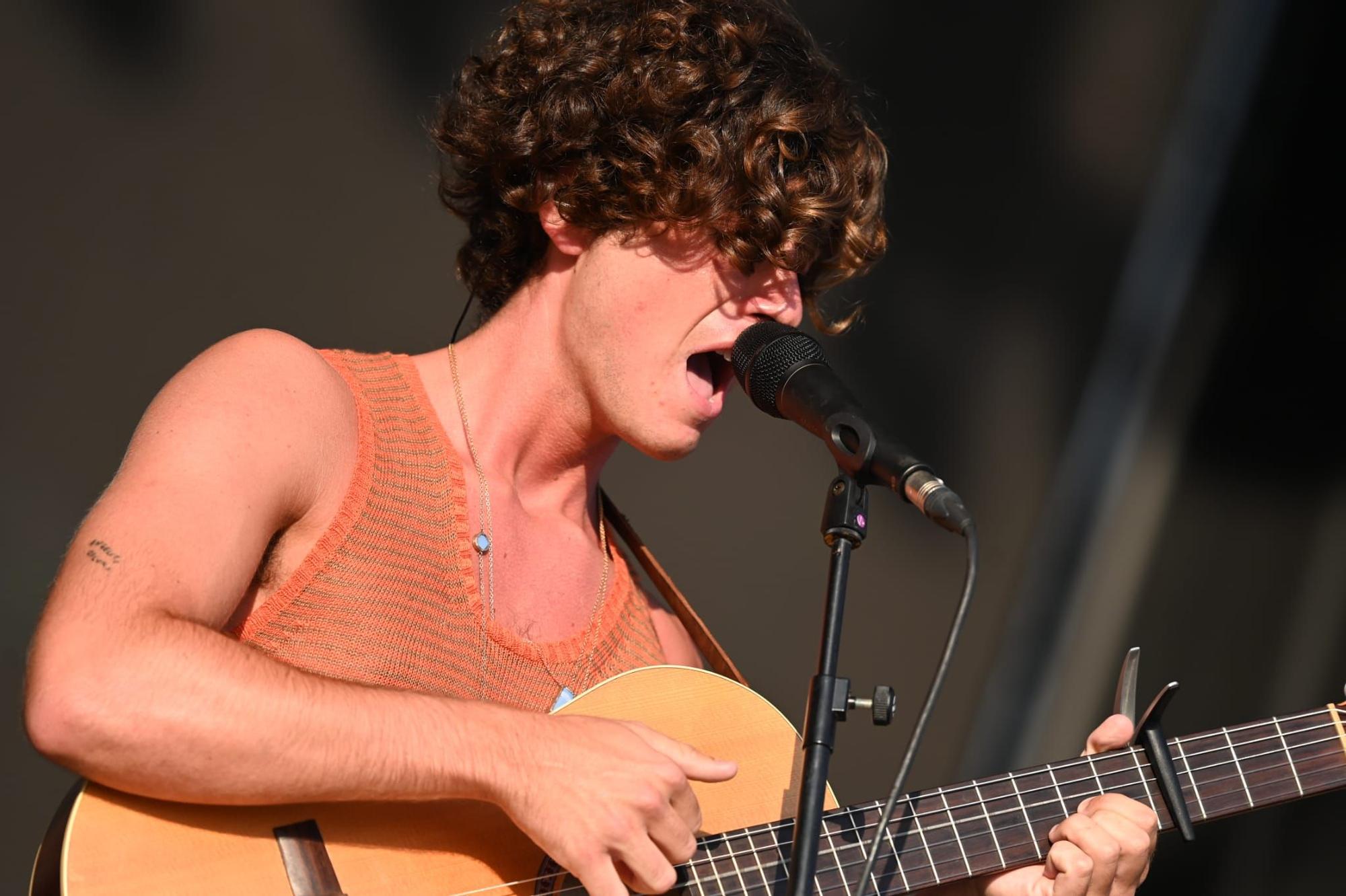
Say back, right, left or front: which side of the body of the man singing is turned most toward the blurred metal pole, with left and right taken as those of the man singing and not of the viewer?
left

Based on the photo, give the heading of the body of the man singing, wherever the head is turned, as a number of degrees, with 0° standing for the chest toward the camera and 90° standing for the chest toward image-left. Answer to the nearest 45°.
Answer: approximately 315°

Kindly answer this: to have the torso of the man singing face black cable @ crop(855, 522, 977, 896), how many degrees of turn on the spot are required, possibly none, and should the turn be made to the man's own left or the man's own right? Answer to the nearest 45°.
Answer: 0° — they already face it

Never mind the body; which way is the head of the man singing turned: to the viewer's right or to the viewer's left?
to the viewer's right
